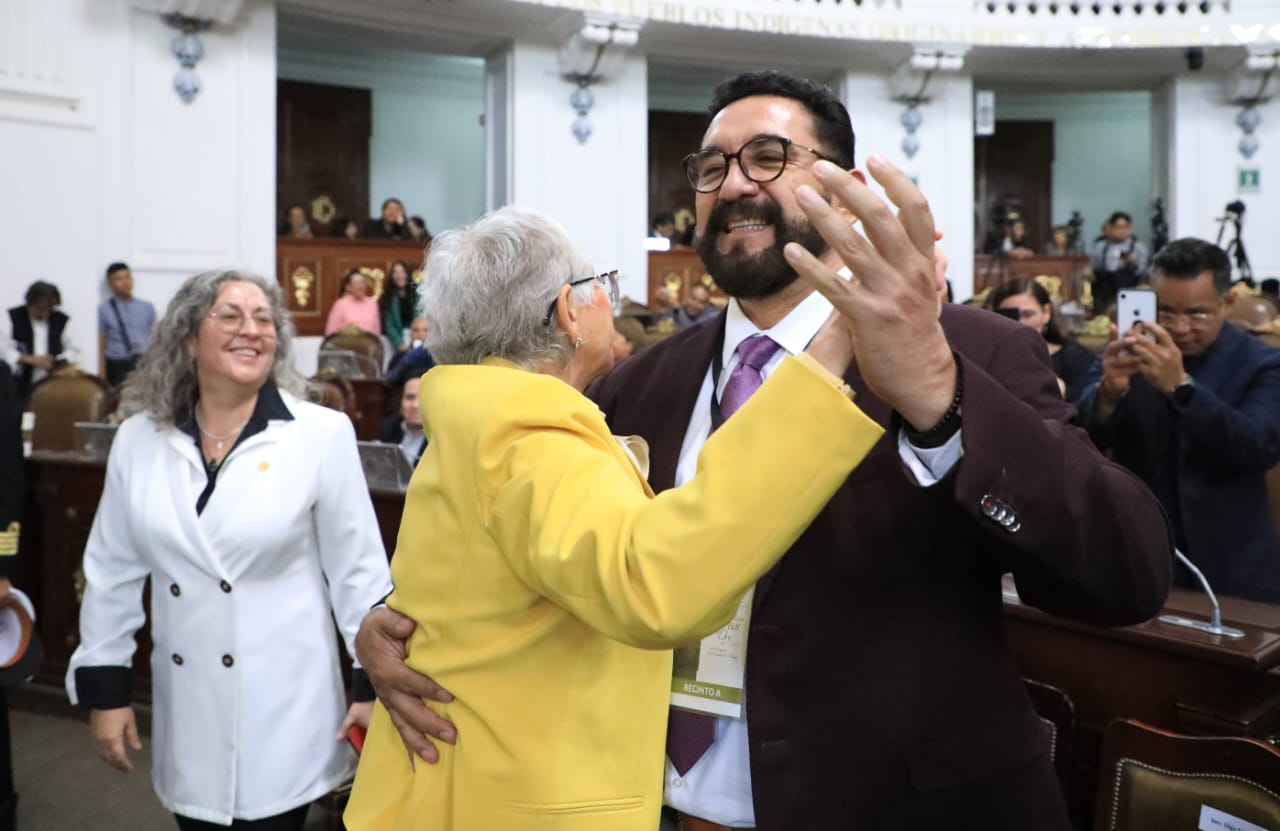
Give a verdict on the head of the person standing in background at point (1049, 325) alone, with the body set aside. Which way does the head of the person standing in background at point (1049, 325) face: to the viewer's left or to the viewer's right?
to the viewer's left

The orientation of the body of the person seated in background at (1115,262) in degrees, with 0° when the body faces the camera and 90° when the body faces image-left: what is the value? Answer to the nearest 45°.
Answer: approximately 0°

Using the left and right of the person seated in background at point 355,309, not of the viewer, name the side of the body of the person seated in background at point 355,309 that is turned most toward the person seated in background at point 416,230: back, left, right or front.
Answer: back

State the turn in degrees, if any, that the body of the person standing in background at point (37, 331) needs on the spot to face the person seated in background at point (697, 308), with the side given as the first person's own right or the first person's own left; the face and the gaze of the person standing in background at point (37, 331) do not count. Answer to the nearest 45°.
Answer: approximately 90° to the first person's own left

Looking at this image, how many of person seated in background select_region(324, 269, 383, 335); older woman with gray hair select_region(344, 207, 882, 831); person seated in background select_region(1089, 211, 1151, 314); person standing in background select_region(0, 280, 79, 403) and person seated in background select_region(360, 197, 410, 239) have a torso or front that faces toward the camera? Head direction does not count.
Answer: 4
